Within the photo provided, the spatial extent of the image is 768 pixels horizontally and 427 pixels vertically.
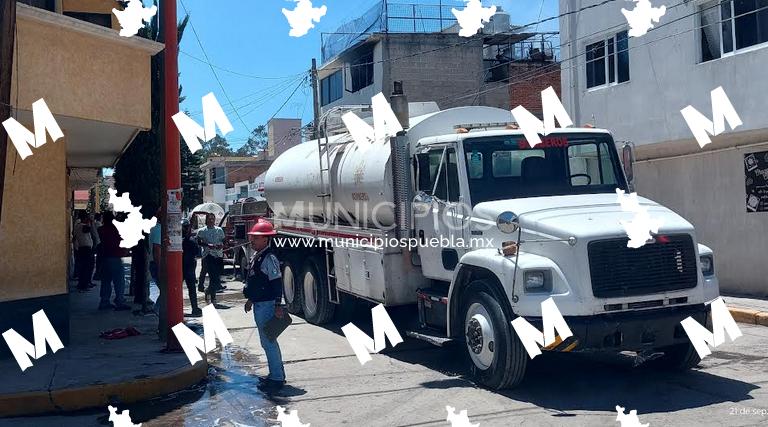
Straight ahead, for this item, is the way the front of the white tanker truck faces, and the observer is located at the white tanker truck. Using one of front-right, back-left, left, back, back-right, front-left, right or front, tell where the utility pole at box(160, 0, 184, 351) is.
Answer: back-right

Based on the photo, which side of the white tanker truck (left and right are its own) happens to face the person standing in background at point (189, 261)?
back

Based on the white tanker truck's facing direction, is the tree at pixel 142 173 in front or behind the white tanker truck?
behind

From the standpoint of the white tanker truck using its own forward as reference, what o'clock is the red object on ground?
The red object on ground is roughly at 5 o'clock from the white tanker truck.

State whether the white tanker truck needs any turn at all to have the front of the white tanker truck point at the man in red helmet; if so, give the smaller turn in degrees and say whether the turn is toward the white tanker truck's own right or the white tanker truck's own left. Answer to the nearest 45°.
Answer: approximately 135° to the white tanker truck's own right

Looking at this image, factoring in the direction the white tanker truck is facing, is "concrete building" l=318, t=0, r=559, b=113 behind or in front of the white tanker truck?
behind

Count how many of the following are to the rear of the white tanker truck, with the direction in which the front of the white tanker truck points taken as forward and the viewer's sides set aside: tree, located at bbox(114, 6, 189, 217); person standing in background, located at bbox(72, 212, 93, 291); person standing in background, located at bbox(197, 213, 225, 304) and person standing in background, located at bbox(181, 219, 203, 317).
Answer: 4

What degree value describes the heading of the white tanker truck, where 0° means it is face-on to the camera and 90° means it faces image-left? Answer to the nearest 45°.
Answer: approximately 315°

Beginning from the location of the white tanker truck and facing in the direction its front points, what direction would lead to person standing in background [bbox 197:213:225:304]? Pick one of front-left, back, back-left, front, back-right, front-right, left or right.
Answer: back

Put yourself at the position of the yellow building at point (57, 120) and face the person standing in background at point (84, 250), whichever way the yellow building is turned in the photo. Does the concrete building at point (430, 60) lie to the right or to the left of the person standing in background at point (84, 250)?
right

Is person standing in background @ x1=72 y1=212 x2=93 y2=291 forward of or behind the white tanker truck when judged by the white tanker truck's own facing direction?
behind
